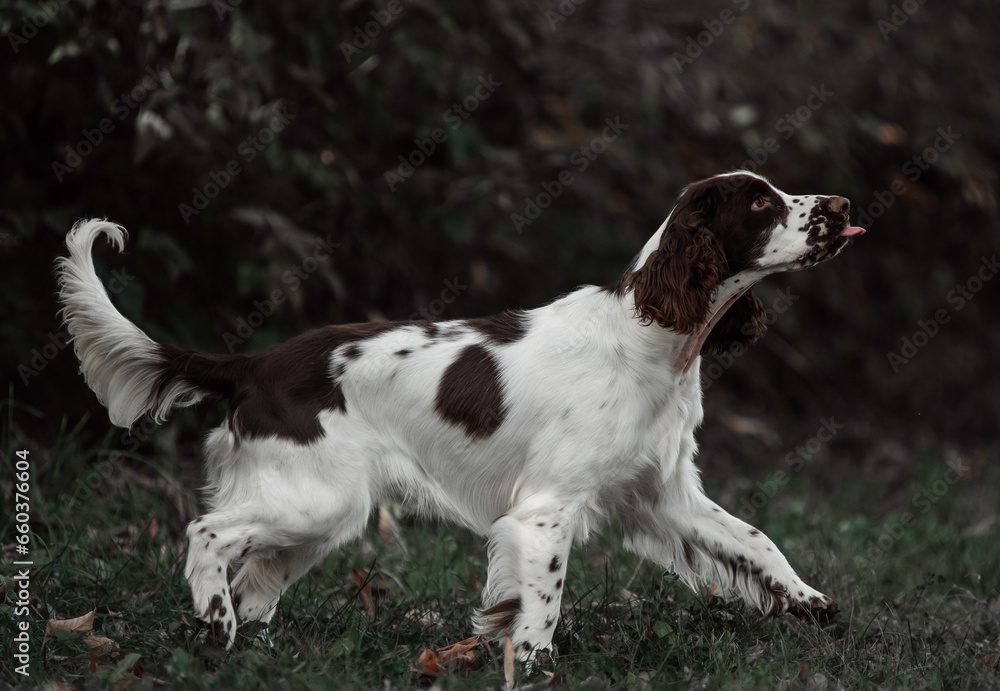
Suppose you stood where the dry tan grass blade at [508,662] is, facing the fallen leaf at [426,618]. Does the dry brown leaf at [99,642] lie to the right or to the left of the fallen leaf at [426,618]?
left

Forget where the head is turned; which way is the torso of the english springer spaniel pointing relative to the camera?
to the viewer's right

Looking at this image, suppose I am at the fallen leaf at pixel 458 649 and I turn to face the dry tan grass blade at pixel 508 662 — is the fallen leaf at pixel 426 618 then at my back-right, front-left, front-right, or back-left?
back-left

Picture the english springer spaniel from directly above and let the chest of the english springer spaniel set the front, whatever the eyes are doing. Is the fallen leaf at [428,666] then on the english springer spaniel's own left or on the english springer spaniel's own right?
on the english springer spaniel's own right

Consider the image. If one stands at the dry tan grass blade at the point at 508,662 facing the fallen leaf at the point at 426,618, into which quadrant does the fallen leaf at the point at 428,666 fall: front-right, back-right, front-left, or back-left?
front-left

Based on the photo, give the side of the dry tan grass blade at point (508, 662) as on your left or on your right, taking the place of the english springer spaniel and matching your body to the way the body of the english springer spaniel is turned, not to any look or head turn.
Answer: on your right

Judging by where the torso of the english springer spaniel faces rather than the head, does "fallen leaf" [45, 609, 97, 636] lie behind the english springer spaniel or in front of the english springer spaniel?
behind

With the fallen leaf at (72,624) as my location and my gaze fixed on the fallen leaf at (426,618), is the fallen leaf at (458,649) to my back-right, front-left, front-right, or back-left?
front-right
